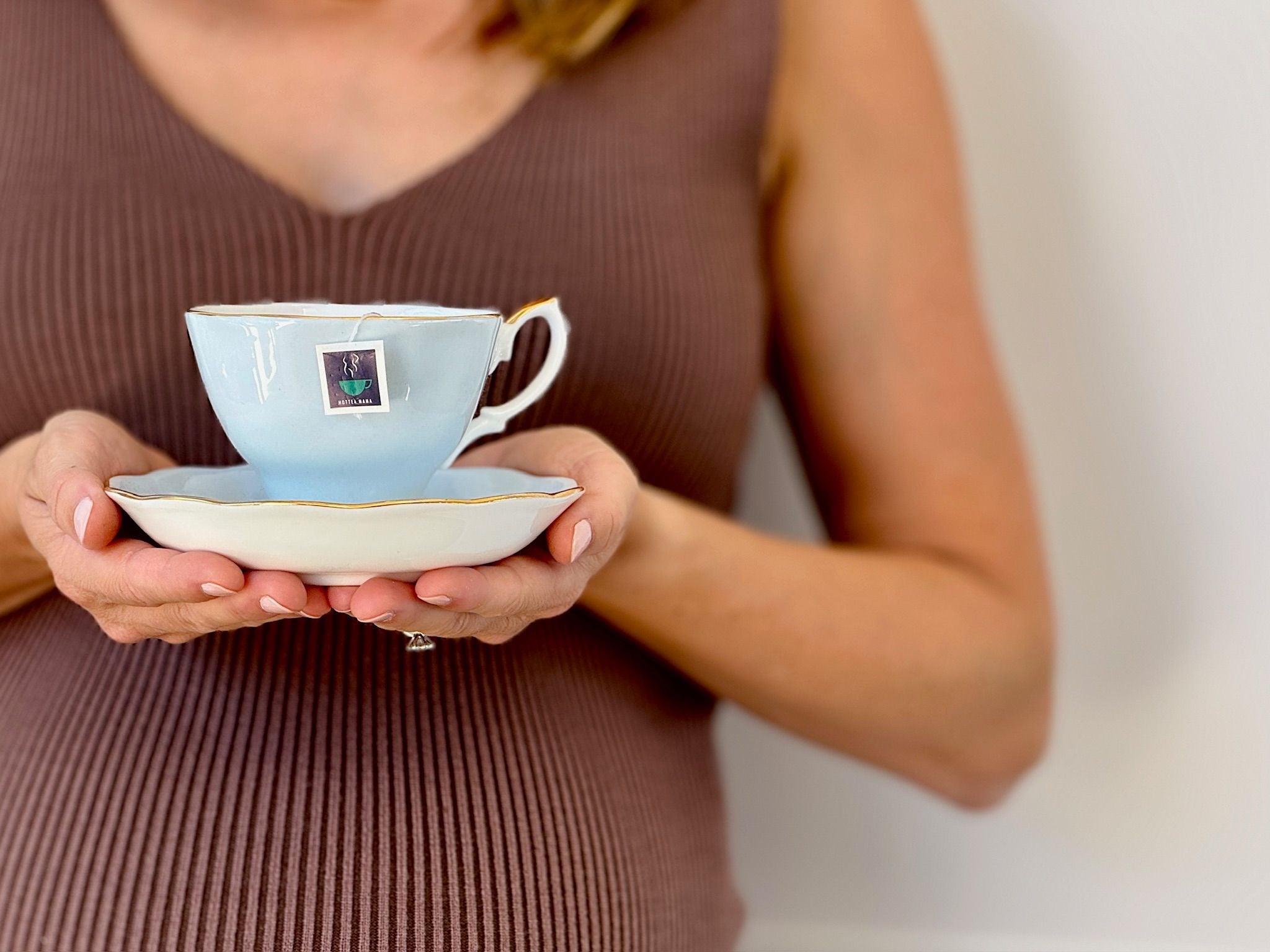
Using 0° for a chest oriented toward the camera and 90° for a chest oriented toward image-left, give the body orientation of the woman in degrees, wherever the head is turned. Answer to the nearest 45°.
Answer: approximately 0°
